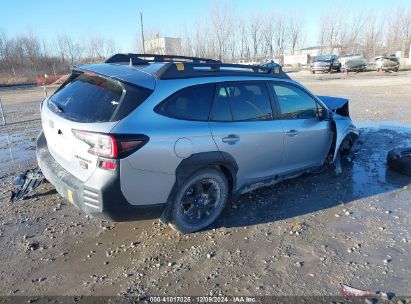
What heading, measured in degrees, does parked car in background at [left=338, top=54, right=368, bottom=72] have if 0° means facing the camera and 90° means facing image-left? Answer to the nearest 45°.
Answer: approximately 315°

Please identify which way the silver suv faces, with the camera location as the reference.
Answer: facing away from the viewer and to the right of the viewer

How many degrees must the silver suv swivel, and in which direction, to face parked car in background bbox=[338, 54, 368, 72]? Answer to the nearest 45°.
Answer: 0° — it already faces it

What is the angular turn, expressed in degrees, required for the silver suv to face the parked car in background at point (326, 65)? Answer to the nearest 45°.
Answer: approximately 45° to its left
